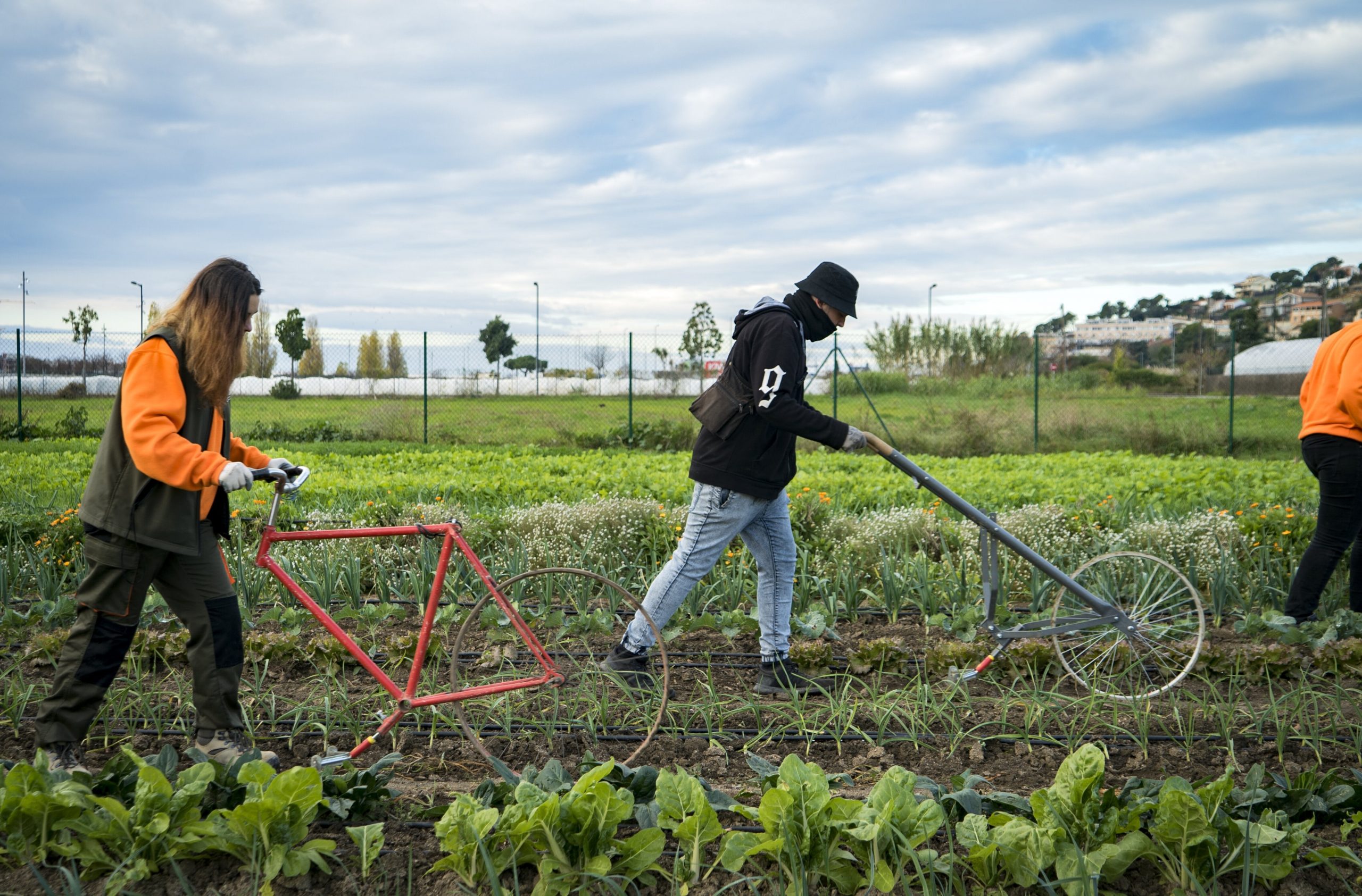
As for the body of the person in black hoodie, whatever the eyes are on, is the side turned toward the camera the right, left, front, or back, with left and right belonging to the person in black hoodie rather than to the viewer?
right

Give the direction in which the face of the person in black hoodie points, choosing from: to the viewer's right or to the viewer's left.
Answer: to the viewer's right

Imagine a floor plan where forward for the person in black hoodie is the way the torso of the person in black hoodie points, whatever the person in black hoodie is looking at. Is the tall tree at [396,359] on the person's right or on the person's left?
on the person's left

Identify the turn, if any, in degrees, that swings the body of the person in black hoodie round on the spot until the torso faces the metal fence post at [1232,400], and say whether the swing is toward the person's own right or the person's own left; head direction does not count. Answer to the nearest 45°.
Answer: approximately 45° to the person's own left

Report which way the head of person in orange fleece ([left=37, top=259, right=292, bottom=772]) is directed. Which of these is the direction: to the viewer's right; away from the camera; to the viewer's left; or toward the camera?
to the viewer's right

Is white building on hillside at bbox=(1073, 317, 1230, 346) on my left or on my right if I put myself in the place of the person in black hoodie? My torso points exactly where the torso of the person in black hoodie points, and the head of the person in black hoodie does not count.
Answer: on my left
